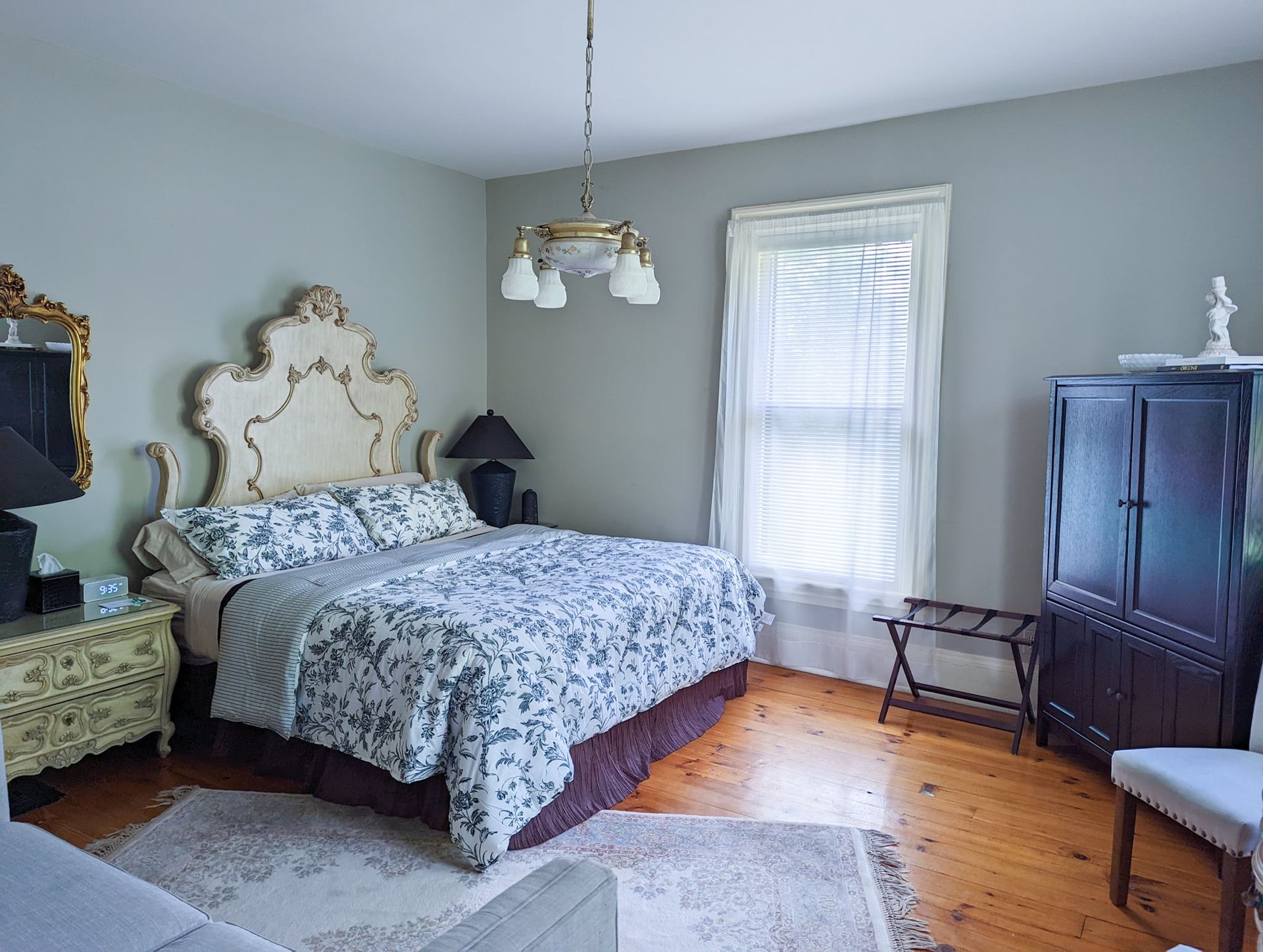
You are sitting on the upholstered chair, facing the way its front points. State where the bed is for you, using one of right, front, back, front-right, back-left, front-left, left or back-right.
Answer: front-right

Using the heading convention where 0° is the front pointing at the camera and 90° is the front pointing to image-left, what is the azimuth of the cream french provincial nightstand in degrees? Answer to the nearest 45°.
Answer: approximately 315°

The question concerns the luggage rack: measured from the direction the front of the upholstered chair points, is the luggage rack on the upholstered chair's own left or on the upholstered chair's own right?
on the upholstered chair's own right

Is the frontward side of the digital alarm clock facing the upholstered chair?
yes

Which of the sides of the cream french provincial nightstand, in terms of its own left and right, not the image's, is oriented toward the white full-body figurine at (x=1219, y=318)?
front

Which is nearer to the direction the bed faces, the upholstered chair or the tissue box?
the upholstered chair

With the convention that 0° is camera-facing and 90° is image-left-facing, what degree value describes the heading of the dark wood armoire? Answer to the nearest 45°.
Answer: approximately 45°

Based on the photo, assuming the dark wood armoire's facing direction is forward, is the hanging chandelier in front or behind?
in front
